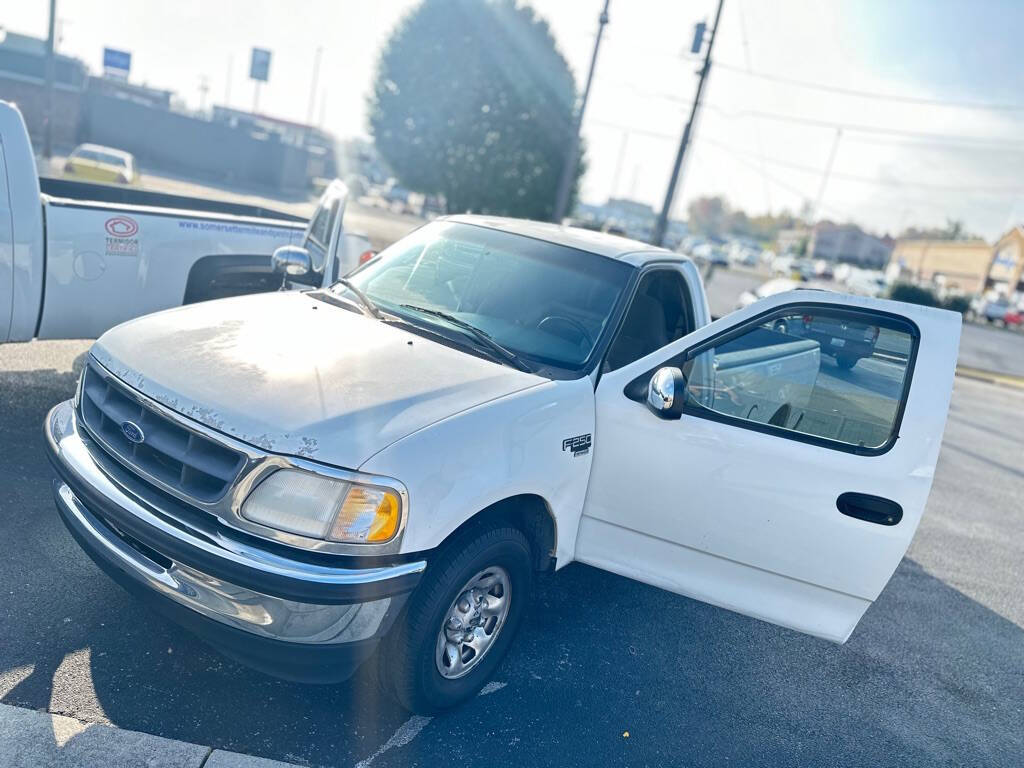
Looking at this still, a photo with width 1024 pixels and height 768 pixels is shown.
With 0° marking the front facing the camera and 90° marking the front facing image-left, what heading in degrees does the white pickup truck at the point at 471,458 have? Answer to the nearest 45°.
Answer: approximately 45°

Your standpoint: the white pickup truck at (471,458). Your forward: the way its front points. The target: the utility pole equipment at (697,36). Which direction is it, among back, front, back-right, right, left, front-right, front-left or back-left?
back-right

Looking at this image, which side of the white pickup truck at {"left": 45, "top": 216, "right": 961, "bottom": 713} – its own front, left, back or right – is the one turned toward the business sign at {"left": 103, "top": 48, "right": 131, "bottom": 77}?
right

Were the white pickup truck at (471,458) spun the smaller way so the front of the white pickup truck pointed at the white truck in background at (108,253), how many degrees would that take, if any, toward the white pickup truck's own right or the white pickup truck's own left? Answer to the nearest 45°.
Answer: approximately 90° to the white pickup truck's own right

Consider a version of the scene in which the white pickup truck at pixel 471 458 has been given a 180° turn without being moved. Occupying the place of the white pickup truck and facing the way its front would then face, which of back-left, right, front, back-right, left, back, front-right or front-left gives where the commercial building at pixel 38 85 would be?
left

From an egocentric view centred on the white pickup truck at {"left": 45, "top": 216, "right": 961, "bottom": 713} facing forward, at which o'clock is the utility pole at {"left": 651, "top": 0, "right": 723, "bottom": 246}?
The utility pole is roughly at 5 o'clock from the white pickup truck.

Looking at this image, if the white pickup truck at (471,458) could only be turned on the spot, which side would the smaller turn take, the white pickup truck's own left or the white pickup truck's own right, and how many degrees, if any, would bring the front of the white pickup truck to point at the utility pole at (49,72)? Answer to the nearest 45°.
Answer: approximately 90° to the white pickup truck's own right

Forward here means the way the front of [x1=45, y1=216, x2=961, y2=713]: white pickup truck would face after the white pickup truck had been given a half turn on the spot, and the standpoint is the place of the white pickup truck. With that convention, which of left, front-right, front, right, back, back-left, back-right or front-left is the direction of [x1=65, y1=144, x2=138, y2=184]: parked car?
left

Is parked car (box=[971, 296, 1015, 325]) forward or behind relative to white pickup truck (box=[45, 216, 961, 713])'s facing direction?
behind
